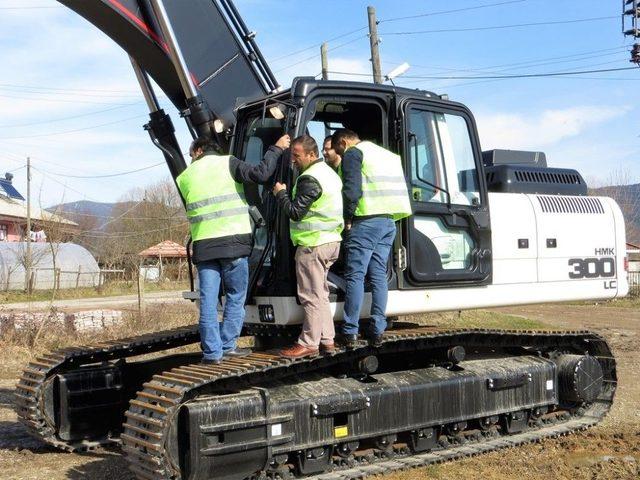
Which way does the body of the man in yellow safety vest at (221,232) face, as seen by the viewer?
away from the camera

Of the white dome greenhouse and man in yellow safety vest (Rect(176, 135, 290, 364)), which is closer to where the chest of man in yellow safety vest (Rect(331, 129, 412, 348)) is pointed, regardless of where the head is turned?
the white dome greenhouse

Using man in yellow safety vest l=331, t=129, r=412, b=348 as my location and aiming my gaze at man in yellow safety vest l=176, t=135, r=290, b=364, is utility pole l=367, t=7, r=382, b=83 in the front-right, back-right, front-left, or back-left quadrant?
back-right

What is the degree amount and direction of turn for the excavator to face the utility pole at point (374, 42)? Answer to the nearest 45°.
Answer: approximately 135° to its right

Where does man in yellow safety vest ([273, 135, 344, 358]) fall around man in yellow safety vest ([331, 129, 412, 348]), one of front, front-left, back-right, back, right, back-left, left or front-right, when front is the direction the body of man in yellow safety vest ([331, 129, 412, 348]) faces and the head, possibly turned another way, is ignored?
left

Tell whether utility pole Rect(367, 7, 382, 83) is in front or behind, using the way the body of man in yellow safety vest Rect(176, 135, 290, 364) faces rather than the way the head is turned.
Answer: in front

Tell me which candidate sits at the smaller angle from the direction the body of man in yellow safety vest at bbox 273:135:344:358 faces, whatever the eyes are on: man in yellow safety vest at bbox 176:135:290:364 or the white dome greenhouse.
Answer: the man in yellow safety vest

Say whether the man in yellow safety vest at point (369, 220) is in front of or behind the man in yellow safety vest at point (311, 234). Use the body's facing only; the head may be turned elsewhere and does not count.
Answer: behind

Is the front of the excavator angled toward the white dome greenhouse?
no

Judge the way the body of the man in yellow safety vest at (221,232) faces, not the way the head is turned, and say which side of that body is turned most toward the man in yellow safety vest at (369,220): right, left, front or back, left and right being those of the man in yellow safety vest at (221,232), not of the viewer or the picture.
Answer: right

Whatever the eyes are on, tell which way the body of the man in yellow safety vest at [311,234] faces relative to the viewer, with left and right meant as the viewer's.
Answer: facing to the left of the viewer

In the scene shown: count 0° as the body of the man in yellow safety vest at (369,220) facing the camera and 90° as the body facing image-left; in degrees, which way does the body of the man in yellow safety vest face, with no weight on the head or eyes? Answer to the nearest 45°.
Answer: approximately 135°
